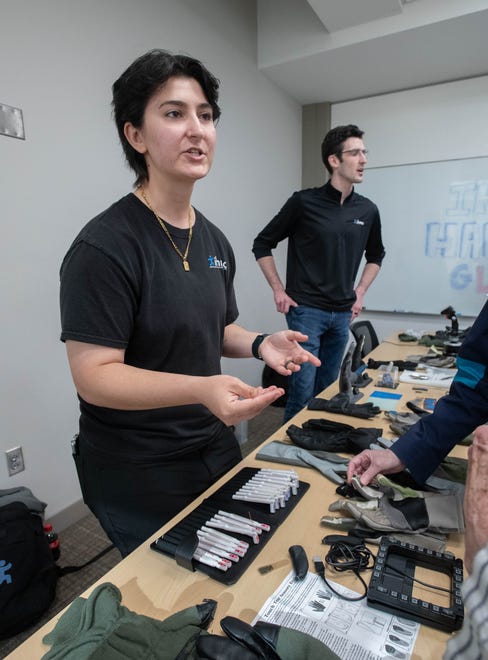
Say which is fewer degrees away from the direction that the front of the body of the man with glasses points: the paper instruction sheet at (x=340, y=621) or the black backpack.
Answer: the paper instruction sheet

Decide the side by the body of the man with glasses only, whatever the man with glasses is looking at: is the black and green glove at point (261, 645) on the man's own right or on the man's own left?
on the man's own right

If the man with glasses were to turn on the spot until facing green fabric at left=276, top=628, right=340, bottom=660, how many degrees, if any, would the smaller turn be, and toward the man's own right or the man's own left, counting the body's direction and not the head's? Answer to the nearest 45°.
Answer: approximately 45° to the man's own right

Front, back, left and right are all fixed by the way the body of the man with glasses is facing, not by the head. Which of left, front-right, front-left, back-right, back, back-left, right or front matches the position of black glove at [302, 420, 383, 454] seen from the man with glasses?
front-right

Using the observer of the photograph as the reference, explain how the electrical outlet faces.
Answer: facing the viewer and to the right of the viewer

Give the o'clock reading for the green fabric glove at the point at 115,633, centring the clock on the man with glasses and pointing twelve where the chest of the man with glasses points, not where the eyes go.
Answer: The green fabric glove is roughly at 2 o'clock from the man with glasses.

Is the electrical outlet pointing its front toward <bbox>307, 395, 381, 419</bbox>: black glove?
yes

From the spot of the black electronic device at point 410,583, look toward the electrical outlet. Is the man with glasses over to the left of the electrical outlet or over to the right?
right

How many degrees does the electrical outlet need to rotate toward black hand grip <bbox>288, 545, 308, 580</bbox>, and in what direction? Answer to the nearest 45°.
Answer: approximately 45° to its right

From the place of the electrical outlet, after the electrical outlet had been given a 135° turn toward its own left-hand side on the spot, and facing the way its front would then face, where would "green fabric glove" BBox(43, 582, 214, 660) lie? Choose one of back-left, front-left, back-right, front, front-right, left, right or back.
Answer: back

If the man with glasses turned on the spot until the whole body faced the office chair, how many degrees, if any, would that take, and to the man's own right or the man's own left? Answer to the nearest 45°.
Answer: approximately 90° to the man's own left

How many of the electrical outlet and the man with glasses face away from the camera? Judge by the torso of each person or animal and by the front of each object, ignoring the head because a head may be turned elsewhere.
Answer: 0

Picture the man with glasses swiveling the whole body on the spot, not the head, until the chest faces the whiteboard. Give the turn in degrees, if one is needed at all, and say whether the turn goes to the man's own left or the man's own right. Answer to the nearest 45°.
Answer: approximately 90° to the man's own left

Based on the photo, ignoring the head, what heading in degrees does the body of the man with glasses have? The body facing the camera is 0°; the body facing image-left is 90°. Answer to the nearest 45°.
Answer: approximately 315°

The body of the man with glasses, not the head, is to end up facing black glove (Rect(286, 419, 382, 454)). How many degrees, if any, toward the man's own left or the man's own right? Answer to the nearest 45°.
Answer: approximately 45° to the man's own right

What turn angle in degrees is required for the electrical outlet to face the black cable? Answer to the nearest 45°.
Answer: approximately 45° to its right
